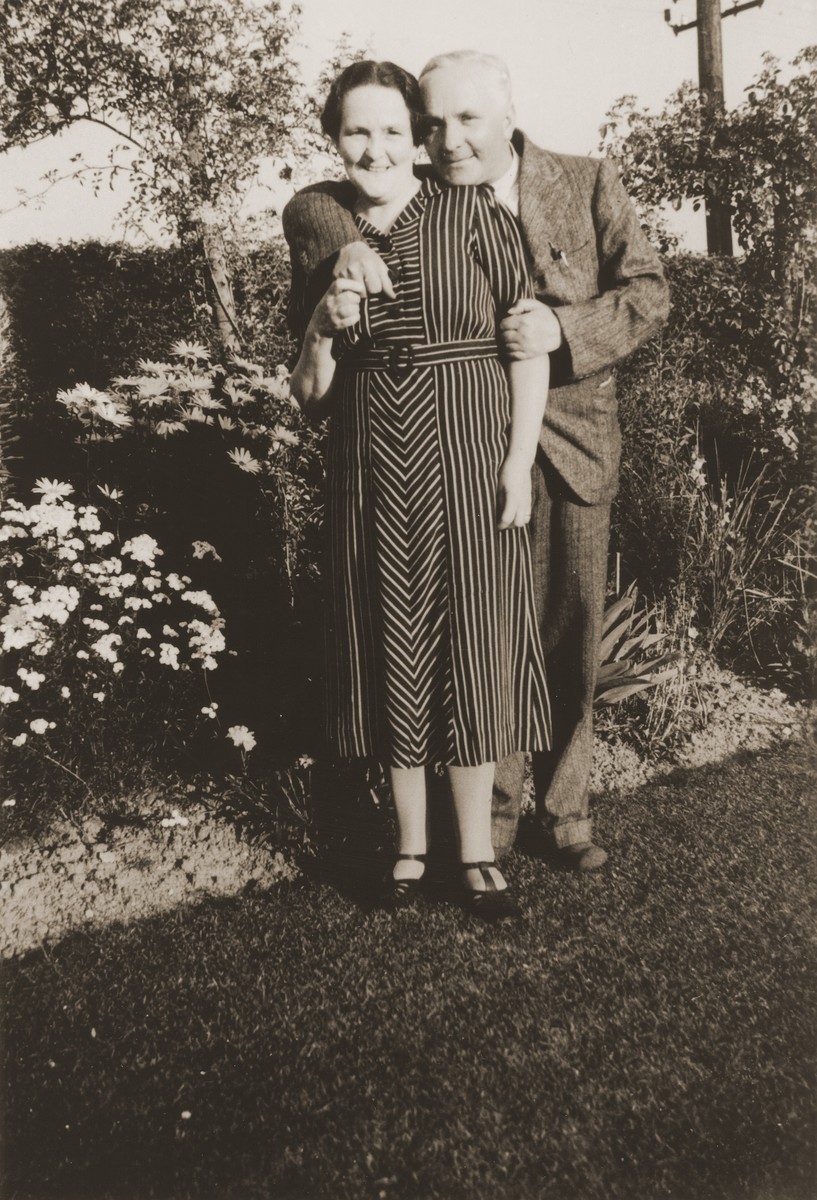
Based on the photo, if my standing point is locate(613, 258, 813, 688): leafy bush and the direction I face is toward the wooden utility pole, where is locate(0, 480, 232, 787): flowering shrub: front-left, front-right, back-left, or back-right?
back-left

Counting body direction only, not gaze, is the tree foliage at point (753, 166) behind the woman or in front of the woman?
behind

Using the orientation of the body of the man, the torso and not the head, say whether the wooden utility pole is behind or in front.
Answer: behind

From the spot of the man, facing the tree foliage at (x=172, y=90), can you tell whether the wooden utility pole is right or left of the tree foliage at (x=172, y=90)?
right

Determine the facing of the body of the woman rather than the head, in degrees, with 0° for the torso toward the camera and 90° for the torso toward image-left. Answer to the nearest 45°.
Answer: approximately 0°

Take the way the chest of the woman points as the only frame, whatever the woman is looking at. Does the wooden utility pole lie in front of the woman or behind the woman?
behind
